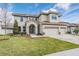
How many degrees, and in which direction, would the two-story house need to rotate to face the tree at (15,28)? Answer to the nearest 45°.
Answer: approximately 90° to its right

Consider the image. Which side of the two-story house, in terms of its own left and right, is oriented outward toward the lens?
front
